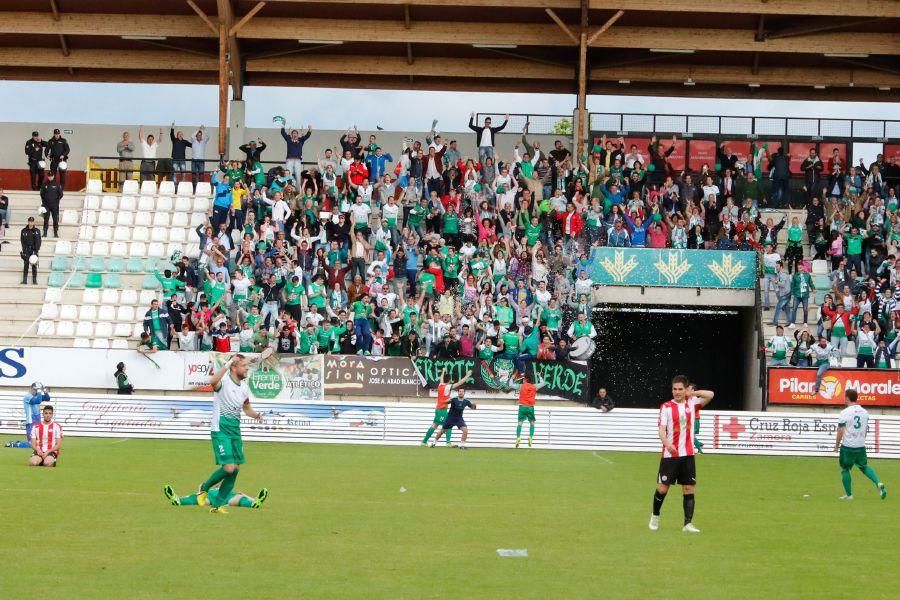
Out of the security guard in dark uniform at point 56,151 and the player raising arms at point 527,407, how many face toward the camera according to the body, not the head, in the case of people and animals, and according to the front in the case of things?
1

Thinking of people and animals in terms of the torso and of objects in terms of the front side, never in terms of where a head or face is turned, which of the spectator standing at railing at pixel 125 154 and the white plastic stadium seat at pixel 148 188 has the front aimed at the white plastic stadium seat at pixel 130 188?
the spectator standing at railing

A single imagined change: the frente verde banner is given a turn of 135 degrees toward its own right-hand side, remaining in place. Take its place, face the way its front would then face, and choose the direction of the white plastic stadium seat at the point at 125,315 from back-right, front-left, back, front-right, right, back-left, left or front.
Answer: front-left

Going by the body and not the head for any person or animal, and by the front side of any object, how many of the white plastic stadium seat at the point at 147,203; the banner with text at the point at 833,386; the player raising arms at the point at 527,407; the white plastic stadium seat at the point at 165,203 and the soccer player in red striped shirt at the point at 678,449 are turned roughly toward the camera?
4

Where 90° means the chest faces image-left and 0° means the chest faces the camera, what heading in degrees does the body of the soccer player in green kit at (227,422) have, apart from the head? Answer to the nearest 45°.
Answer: approximately 315°

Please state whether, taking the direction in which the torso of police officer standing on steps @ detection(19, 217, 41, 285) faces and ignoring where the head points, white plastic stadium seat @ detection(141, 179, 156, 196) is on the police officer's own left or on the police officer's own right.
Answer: on the police officer's own left

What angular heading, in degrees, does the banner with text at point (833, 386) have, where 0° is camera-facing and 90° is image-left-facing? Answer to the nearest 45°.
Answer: approximately 0°

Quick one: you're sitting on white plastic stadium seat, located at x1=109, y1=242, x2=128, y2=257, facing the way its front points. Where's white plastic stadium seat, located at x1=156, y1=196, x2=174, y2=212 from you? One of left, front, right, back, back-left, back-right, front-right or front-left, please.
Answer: back-left

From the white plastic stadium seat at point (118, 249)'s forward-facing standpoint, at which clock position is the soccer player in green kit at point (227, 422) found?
The soccer player in green kit is roughly at 12 o'clock from the white plastic stadium seat.

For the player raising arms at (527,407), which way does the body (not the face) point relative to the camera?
away from the camera
